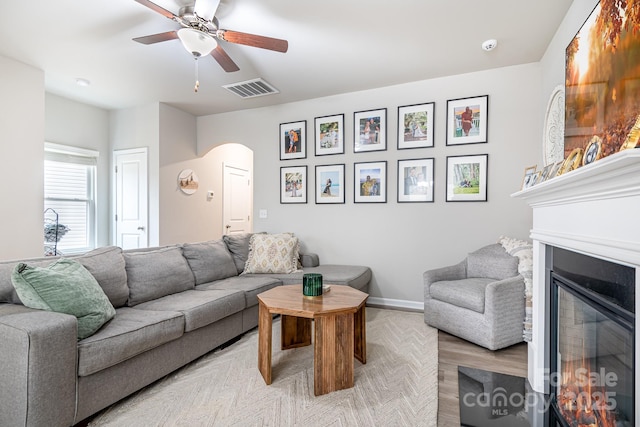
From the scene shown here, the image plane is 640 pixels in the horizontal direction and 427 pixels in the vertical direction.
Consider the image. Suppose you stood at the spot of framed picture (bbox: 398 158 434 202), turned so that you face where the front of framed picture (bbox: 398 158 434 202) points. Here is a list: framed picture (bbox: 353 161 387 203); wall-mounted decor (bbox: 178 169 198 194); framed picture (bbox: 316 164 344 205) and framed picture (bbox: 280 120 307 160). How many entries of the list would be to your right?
4

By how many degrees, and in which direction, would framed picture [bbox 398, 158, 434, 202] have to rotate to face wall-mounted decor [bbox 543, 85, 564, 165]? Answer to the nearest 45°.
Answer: approximately 45° to its left

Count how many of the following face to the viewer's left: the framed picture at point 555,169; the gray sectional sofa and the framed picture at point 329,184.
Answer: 1

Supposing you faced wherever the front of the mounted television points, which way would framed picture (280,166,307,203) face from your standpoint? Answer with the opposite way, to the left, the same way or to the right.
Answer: to the left

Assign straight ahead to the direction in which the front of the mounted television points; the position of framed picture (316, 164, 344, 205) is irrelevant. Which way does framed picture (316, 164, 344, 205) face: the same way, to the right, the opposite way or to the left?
to the left

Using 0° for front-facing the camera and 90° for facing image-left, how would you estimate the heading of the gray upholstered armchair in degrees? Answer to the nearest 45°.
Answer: approximately 45°

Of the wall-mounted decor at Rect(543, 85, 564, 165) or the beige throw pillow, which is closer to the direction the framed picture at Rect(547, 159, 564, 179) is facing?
the beige throw pillow

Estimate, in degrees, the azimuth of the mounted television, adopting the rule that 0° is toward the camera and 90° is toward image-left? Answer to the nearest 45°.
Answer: approximately 45°

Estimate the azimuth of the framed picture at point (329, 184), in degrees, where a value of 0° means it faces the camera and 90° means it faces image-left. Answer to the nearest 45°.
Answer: approximately 0°

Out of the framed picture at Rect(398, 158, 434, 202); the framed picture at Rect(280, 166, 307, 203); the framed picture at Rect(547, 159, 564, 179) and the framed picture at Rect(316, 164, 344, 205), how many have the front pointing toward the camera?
3

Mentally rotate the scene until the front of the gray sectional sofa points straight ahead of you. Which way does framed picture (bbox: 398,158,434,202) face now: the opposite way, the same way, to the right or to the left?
to the right

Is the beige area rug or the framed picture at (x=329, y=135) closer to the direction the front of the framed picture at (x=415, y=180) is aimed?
the beige area rug

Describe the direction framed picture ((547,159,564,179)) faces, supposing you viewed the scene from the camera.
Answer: facing to the left of the viewer

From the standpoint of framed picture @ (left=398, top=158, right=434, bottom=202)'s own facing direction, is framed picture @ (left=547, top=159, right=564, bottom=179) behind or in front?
in front
